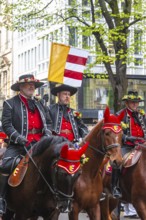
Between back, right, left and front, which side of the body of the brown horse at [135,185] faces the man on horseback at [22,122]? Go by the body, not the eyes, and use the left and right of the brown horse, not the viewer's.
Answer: right

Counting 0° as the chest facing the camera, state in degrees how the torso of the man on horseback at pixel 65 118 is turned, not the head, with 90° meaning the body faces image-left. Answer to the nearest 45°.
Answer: approximately 315°

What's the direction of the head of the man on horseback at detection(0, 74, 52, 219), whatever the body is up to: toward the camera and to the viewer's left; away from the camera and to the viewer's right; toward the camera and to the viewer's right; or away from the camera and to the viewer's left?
toward the camera and to the viewer's right

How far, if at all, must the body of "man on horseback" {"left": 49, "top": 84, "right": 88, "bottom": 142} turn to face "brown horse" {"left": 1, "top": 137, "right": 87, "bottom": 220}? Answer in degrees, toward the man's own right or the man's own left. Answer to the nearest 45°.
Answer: approximately 45° to the man's own right

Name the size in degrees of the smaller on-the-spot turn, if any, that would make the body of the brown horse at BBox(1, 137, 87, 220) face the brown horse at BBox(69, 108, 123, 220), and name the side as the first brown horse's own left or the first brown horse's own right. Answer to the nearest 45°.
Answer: approximately 90° to the first brown horse's own left

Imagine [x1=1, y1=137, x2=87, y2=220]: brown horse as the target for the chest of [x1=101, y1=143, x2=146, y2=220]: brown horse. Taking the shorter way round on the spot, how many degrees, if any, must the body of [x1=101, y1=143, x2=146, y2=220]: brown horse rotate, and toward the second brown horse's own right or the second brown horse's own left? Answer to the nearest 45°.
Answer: approximately 90° to the second brown horse's own right

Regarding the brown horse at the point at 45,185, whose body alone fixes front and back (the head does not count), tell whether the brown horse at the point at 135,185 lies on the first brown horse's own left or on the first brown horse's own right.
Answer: on the first brown horse's own left
